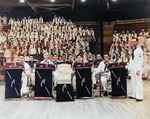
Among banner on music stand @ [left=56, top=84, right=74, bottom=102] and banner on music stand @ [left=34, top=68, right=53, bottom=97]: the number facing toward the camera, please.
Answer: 2

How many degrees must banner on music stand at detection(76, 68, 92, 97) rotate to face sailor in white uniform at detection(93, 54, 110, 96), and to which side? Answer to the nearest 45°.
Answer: approximately 135° to its left

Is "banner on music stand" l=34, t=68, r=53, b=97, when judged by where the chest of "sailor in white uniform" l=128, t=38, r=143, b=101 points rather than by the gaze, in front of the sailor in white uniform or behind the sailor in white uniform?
in front

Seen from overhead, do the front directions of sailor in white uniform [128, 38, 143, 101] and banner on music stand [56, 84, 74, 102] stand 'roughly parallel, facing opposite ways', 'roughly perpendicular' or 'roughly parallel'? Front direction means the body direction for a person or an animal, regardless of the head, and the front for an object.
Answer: roughly perpendicular

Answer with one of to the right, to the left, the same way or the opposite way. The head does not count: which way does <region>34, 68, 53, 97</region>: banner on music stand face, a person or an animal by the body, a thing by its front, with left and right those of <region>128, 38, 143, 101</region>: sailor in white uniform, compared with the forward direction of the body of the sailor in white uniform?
to the left

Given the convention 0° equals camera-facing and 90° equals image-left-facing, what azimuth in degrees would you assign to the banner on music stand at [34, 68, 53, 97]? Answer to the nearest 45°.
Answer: approximately 0°

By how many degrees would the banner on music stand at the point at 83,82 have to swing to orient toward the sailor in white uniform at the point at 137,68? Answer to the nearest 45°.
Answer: approximately 90° to its left

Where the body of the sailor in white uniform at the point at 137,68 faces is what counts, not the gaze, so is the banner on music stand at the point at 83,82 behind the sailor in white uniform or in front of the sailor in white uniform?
in front

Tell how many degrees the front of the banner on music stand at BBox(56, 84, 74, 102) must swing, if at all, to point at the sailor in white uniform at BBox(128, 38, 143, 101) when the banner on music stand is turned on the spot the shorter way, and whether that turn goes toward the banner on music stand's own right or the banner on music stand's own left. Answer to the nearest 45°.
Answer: approximately 90° to the banner on music stand's own left

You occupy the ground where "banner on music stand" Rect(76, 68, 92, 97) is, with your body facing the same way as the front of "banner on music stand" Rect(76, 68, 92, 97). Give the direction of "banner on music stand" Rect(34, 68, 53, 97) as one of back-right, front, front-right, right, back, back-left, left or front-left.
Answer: right
